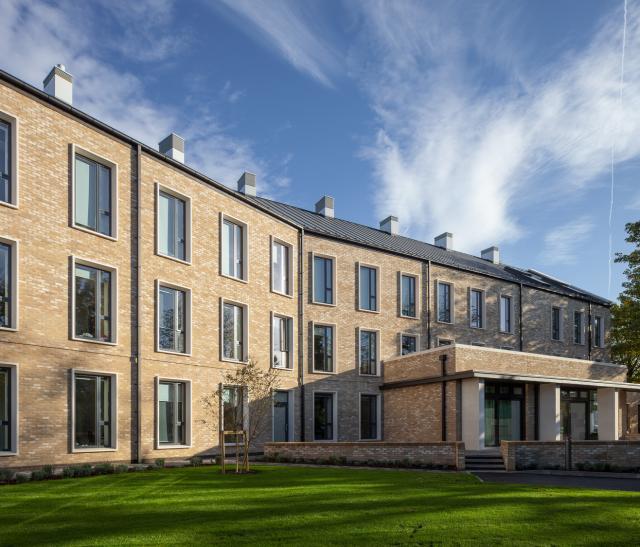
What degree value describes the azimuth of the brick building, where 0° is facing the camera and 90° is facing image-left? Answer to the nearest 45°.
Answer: approximately 315°
